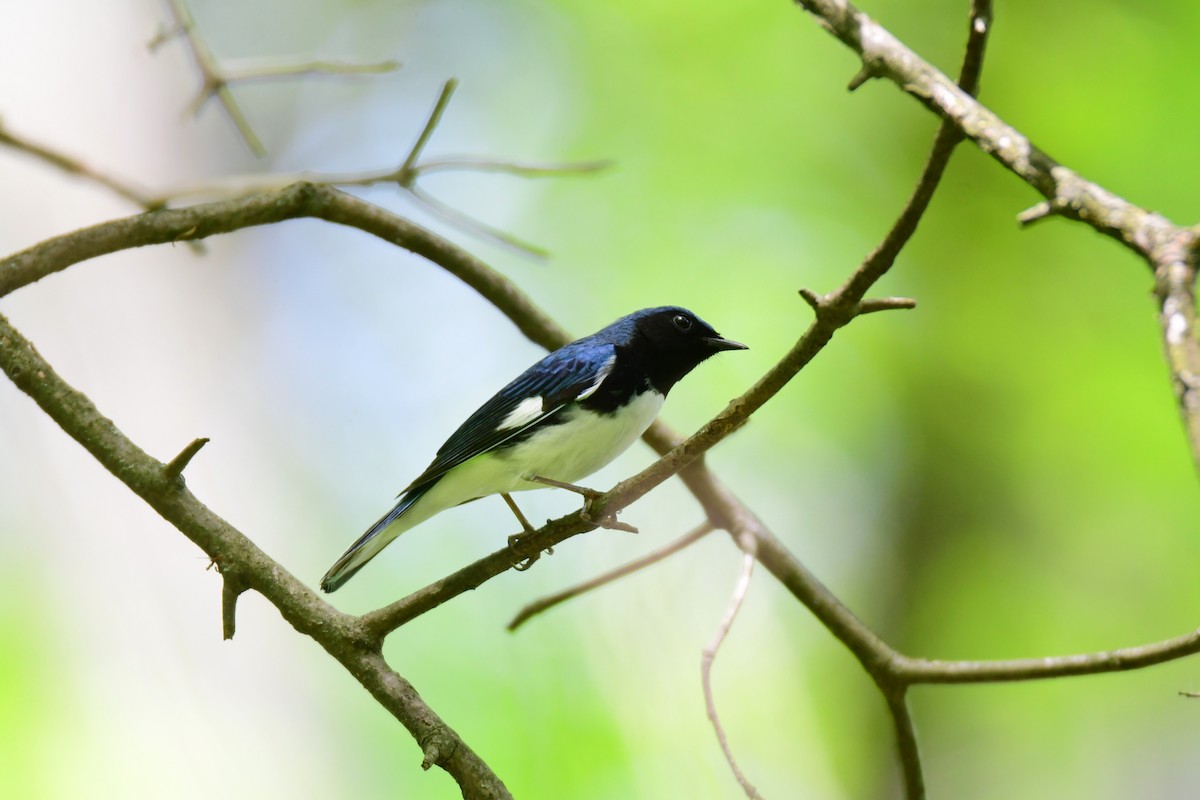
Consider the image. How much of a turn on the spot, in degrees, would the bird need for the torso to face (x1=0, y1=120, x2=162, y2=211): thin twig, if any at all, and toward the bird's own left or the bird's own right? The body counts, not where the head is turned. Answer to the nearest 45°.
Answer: approximately 180°

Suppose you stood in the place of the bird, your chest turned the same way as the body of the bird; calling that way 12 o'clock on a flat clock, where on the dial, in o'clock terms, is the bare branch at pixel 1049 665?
The bare branch is roughly at 1 o'clock from the bird.

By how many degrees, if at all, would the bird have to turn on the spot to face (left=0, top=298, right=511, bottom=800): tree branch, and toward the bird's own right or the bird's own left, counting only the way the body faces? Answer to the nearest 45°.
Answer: approximately 135° to the bird's own right

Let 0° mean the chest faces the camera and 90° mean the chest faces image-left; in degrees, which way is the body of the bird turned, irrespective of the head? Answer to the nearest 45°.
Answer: approximately 270°

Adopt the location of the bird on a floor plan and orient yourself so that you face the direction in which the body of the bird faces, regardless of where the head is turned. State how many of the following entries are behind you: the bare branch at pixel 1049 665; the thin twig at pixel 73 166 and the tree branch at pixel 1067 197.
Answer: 1
